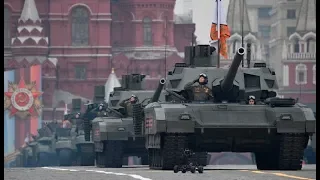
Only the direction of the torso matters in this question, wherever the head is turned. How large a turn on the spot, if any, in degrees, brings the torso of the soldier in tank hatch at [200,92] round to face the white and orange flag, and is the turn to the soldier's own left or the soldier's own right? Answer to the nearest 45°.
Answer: approximately 180°

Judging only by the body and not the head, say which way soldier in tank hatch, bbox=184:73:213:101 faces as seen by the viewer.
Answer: toward the camera

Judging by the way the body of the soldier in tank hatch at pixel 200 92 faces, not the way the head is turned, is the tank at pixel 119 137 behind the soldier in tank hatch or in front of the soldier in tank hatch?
behind
